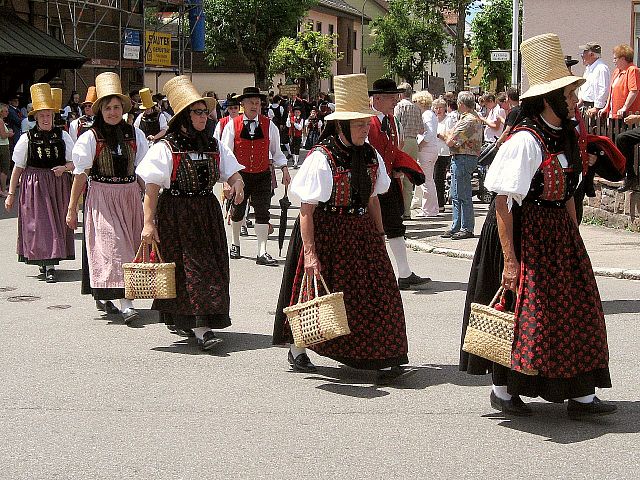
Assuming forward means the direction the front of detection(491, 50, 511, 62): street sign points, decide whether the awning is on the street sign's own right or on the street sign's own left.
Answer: on the street sign's own right

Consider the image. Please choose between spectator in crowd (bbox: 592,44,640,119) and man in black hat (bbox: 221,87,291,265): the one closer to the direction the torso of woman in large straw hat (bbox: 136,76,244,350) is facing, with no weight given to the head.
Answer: the spectator in crowd

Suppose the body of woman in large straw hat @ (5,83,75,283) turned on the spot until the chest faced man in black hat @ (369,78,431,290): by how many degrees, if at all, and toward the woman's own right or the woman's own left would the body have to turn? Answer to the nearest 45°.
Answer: approximately 45° to the woman's own left

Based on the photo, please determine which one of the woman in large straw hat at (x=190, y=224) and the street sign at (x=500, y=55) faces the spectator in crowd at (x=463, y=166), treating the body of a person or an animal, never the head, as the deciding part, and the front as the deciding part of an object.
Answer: the street sign

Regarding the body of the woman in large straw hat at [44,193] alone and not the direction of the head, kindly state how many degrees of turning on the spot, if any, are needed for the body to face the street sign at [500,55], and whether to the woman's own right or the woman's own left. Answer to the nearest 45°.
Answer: approximately 135° to the woman's own left

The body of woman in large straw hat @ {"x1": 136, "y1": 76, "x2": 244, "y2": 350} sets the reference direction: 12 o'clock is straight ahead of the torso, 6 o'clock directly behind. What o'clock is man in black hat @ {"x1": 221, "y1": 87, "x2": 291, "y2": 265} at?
The man in black hat is roughly at 8 o'clock from the woman in large straw hat.

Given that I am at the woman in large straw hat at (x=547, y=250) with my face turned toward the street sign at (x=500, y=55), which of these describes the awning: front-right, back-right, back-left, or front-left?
front-left

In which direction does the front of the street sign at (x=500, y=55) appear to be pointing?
toward the camera

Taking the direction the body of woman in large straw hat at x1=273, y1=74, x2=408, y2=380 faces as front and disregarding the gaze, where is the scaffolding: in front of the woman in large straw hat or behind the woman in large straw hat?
behind

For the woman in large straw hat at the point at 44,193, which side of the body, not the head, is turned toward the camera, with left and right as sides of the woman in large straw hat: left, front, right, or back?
front

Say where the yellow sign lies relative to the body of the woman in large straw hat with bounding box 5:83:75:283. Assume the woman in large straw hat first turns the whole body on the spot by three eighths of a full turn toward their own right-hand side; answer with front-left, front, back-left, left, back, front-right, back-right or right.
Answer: front-right

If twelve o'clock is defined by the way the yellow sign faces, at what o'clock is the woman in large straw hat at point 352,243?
The woman in large straw hat is roughly at 12 o'clock from the yellow sign.
